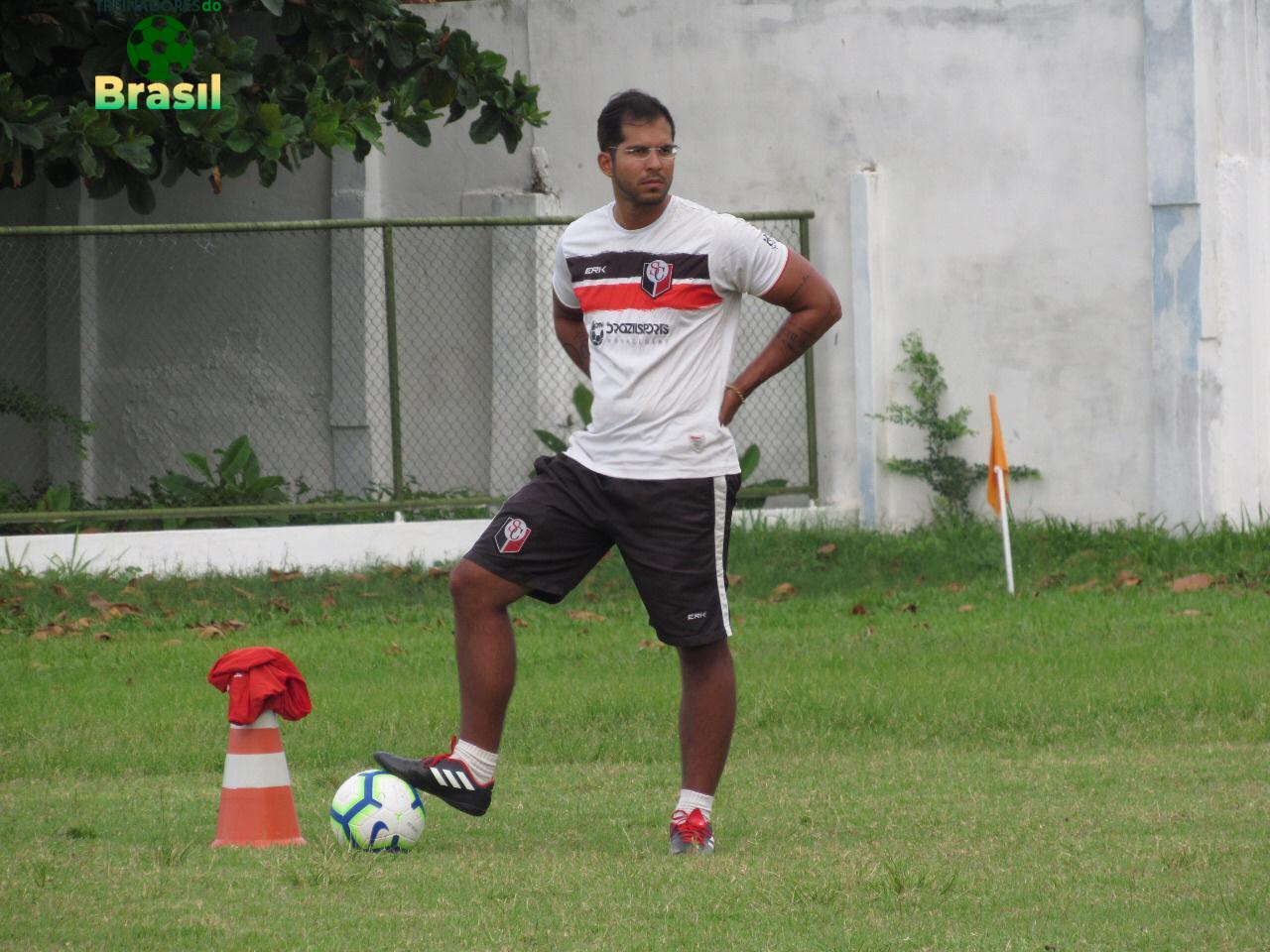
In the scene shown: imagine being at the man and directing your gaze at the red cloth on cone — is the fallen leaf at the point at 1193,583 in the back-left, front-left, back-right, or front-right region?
back-right

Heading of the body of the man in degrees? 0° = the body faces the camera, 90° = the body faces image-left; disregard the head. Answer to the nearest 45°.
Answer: approximately 45°

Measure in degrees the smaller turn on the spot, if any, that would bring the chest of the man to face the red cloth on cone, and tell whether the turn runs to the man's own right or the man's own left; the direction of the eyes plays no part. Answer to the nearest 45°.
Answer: approximately 45° to the man's own right

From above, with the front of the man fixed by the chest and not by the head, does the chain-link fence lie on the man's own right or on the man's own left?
on the man's own right

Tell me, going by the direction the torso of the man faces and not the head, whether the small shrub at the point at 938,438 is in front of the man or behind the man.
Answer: behind

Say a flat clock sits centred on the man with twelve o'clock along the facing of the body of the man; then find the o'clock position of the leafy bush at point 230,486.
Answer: The leafy bush is roughly at 4 o'clock from the man.

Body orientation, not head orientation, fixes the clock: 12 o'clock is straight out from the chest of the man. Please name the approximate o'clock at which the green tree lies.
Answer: The green tree is roughly at 4 o'clock from the man.

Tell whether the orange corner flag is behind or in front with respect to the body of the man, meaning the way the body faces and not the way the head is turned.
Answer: behind
